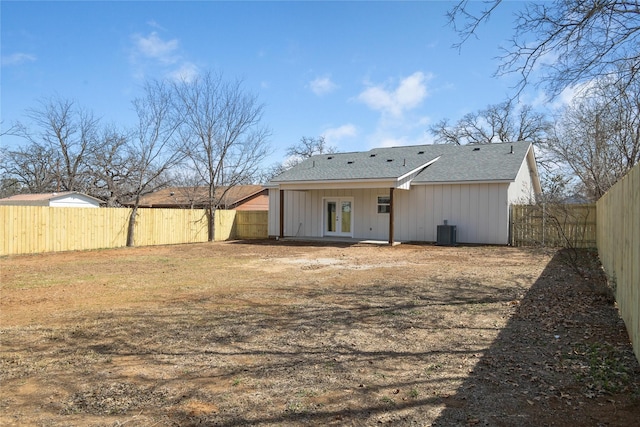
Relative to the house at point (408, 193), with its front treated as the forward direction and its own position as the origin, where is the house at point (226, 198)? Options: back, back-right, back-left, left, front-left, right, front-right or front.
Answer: front-left

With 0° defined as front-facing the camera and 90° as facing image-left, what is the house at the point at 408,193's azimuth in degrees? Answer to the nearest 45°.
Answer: approximately 180°

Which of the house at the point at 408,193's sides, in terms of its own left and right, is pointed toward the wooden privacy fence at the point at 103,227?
left

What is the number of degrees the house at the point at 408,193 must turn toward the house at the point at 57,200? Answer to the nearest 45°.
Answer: approximately 90° to its left

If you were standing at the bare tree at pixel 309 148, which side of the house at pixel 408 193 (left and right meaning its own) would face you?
front

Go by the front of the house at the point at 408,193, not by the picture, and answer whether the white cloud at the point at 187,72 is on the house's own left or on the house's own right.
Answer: on the house's own left
